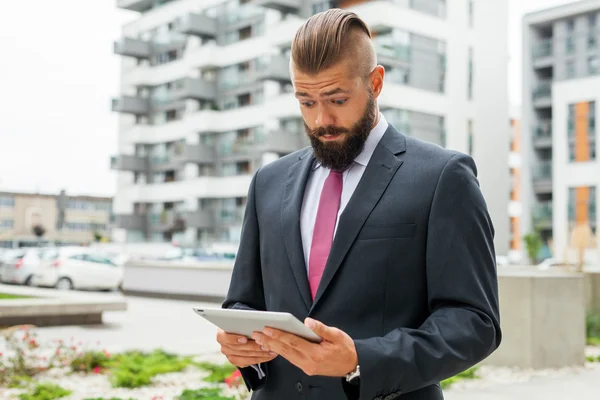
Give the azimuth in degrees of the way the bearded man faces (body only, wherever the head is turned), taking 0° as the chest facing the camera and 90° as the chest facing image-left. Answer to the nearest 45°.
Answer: approximately 45°

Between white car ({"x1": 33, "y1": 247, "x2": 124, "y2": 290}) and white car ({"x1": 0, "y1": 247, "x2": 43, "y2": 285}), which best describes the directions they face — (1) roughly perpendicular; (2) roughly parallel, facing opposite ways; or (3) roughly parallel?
roughly parallel

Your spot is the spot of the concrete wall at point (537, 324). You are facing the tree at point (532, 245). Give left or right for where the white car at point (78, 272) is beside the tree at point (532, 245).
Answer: left

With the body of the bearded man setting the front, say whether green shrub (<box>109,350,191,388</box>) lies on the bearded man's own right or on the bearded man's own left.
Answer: on the bearded man's own right

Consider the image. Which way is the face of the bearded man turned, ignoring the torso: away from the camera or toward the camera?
toward the camera

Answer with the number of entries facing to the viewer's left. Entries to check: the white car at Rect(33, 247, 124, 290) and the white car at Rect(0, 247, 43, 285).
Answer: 0
